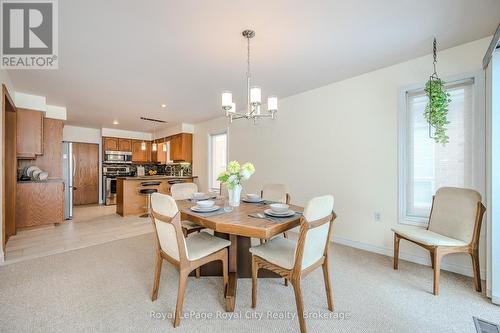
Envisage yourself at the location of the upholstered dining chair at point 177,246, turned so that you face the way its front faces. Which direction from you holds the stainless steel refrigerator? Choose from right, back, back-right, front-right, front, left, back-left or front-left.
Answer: left

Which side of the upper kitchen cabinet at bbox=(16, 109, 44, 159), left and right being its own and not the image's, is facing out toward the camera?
right

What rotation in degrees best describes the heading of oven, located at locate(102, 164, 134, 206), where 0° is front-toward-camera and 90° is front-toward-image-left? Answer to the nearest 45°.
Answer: approximately 0°

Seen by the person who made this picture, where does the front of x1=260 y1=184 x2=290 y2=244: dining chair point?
facing the viewer and to the left of the viewer

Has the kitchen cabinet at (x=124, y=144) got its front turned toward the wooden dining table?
yes

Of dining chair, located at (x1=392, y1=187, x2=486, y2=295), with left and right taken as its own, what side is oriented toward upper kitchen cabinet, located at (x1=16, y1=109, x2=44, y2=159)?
front

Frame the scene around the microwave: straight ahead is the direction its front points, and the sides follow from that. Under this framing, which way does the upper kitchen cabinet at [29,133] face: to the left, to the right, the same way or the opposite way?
to the left

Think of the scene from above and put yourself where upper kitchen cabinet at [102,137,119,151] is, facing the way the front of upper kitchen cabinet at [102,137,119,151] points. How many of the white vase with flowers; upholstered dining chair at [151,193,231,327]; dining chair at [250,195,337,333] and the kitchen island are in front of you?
4

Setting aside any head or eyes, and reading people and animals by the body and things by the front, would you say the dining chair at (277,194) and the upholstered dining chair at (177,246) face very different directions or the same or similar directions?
very different directions

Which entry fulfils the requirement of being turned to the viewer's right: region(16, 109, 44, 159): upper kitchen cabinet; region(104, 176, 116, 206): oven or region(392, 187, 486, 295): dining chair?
the upper kitchen cabinet

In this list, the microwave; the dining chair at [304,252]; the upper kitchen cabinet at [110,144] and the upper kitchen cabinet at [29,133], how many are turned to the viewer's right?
1
